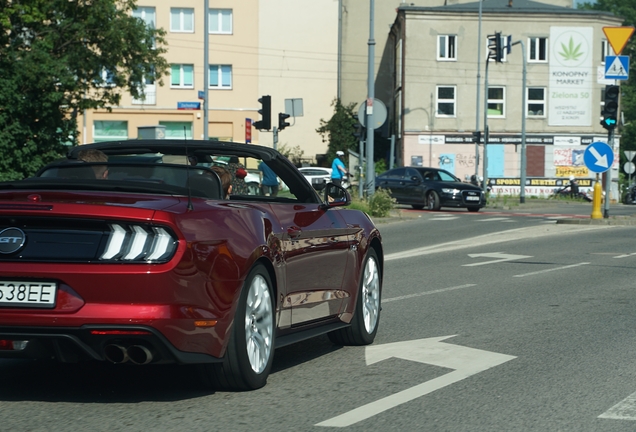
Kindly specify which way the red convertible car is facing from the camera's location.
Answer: facing away from the viewer and to the right of the viewer

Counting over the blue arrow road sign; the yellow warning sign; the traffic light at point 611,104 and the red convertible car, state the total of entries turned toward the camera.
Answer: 3

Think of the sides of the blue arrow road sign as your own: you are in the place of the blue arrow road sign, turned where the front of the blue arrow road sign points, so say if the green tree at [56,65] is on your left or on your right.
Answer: on your right

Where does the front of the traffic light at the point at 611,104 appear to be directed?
toward the camera

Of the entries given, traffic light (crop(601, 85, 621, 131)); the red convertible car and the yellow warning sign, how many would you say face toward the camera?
2

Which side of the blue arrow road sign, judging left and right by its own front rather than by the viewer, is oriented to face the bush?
right

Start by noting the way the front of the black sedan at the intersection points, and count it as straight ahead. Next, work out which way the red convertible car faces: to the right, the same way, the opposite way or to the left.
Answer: to the left

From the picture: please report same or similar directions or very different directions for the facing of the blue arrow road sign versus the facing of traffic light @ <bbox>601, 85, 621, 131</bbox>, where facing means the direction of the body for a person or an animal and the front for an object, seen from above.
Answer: same or similar directions

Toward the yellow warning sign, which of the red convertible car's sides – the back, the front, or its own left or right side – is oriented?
front

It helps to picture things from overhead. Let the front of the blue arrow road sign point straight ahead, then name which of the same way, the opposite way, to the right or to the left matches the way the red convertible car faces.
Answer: the opposite way

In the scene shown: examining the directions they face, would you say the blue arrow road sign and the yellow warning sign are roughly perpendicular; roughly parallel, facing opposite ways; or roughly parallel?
roughly parallel

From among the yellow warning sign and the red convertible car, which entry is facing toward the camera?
the yellow warning sign

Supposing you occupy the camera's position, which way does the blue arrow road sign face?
facing the viewer
